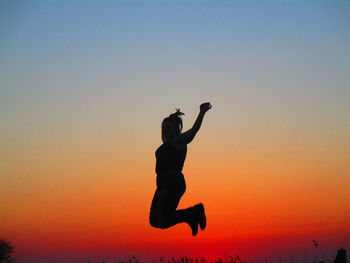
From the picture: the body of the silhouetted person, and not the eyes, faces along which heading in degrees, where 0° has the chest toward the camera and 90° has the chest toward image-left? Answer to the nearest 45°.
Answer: approximately 90°
